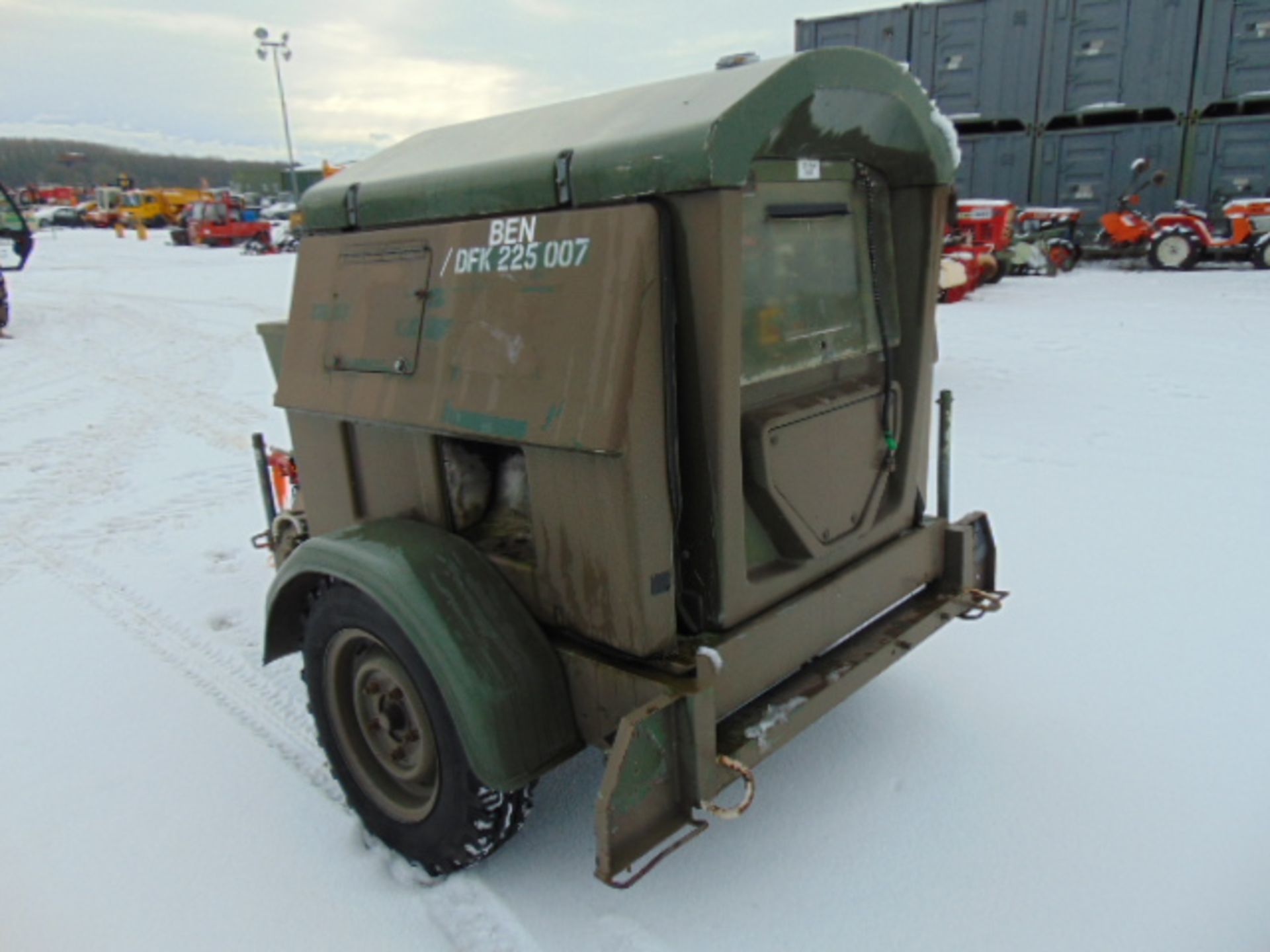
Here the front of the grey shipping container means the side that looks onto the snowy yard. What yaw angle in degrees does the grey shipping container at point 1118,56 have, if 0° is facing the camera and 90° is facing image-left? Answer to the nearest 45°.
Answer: approximately 0°

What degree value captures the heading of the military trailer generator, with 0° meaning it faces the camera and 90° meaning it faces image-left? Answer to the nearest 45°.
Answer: approximately 135°

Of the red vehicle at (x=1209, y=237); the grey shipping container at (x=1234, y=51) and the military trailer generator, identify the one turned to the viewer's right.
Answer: the red vehicle

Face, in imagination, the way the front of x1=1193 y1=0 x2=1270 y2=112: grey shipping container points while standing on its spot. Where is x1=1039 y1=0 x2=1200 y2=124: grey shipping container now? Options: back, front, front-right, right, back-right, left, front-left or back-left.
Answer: right

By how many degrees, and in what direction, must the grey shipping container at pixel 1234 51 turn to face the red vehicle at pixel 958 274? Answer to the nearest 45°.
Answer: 0° — it already faces it

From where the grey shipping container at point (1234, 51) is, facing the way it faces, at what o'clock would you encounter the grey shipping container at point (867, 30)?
the grey shipping container at point (867, 30) is roughly at 3 o'clock from the grey shipping container at point (1234, 51).
